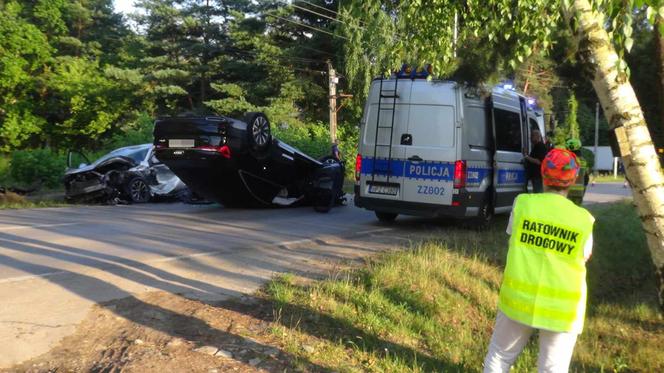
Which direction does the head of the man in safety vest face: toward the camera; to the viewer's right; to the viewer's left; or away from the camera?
away from the camera

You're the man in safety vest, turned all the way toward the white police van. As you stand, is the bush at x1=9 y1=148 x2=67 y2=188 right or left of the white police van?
left

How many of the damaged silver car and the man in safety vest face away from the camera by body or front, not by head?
1

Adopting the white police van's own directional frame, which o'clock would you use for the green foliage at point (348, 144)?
The green foliage is roughly at 10 o'clock from the white police van.

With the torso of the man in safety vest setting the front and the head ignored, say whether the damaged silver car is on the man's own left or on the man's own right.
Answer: on the man's own left

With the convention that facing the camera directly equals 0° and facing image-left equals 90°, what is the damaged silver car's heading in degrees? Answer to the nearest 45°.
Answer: approximately 45°

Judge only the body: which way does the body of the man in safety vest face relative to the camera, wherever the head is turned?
away from the camera

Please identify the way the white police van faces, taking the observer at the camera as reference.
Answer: facing away from the viewer and to the right of the viewer

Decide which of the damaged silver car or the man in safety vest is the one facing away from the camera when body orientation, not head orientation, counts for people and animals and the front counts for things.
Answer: the man in safety vest
